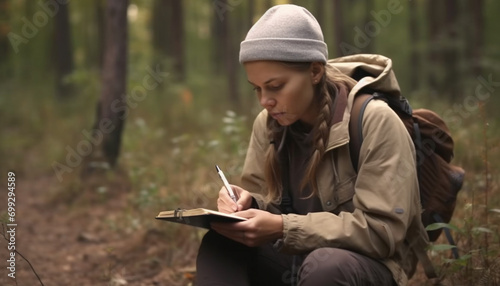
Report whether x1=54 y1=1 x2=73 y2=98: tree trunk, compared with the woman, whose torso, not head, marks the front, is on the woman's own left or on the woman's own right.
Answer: on the woman's own right

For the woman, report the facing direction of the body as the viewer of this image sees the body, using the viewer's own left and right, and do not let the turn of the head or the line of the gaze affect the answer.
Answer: facing the viewer and to the left of the viewer

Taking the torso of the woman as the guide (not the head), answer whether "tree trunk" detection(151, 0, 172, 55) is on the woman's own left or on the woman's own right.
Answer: on the woman's own right

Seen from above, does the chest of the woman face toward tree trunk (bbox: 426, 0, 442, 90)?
no

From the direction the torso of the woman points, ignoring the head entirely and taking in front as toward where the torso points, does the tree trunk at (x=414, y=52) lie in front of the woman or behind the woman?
behind

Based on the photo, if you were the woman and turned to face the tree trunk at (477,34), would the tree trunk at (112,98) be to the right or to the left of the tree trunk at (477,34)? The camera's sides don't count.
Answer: left

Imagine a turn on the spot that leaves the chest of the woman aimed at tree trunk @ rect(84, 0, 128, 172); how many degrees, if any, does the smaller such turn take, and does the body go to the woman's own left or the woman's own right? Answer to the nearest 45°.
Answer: approximately 90° to the woman's own right

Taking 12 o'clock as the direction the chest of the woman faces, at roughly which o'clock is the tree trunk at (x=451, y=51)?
The tree trunk is roughly at 5 o'clock from the woman.

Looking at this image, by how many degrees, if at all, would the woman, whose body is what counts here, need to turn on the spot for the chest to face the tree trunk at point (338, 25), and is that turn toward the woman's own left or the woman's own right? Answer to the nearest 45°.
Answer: approximately 135° to the woman's own right

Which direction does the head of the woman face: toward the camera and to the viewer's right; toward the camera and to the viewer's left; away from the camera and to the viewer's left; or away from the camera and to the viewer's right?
toward the camera and to the viewer's left

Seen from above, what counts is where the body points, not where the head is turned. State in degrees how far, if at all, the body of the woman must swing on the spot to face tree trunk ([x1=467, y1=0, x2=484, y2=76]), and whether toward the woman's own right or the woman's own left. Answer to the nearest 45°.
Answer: approximately 135° to the woman's own right
